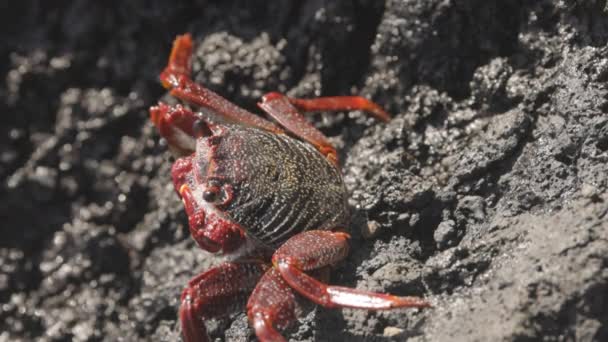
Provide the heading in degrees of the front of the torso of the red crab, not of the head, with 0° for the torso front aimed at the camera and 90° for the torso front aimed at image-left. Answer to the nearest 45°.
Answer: approximately 90°
